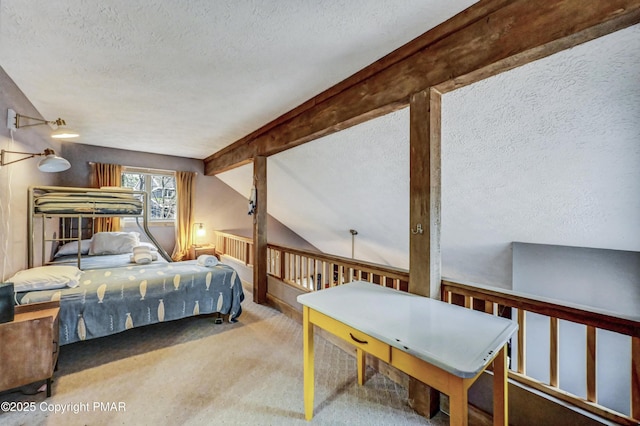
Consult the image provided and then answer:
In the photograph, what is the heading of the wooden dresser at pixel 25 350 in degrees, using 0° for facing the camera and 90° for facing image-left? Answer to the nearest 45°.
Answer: approximately 270°

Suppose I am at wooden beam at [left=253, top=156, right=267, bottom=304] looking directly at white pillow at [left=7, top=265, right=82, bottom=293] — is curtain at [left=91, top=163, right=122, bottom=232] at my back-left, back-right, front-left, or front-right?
front-right

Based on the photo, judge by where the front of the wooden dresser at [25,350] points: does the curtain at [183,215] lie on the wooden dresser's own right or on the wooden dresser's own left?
on the wooden dresser's own left

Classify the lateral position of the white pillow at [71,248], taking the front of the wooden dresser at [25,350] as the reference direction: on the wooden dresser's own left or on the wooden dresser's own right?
on the wooden dresser's own left

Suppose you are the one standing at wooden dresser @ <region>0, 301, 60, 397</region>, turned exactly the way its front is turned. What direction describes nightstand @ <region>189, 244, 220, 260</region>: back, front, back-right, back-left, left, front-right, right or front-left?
front-left

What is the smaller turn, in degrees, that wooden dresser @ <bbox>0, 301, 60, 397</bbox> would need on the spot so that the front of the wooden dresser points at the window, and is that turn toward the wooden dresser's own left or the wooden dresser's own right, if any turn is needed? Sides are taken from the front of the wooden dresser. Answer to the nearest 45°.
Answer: approximately 45° to the wooden dresser's own left

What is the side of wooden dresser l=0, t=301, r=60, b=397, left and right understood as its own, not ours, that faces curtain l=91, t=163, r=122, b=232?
left

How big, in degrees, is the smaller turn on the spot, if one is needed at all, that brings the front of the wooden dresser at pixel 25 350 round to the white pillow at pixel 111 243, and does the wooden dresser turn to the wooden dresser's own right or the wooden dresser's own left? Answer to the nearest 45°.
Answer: approximately 90° to the wooden dresser's own left

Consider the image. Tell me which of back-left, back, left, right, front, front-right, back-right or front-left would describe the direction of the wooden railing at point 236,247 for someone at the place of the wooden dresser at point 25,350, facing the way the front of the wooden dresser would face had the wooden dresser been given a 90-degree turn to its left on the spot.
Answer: front-right

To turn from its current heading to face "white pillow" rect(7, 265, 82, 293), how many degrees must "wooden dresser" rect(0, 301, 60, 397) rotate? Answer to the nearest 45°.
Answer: approximately 90° to its left
